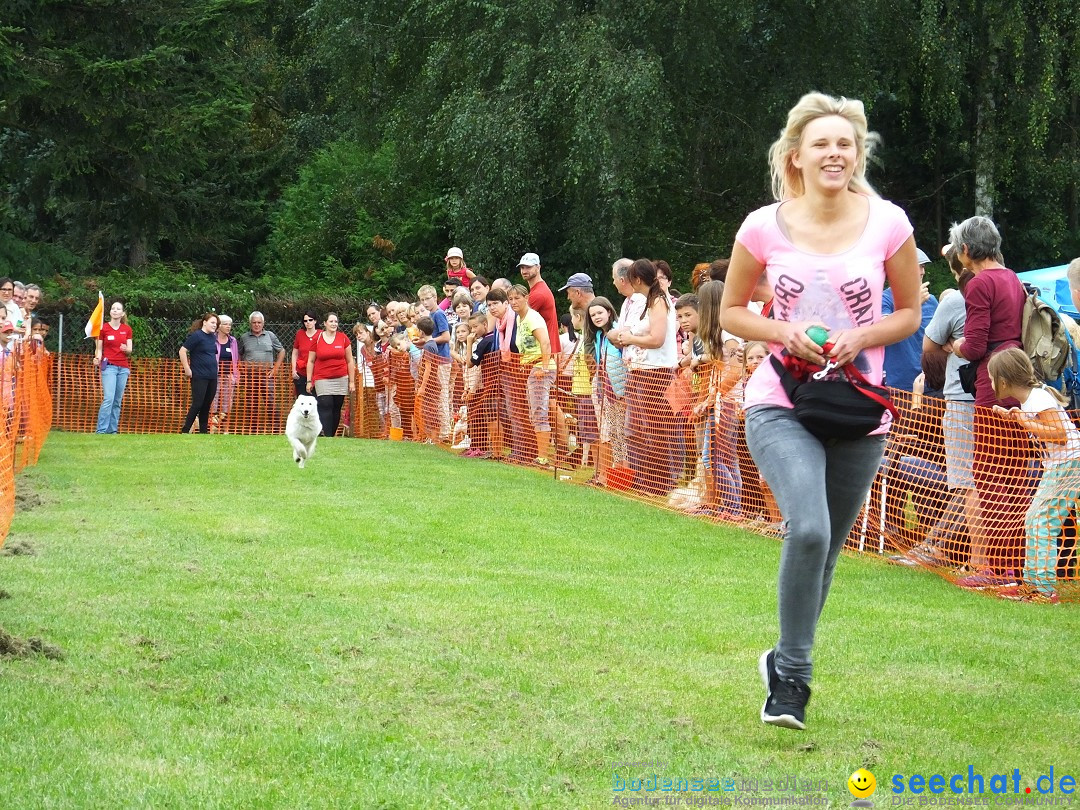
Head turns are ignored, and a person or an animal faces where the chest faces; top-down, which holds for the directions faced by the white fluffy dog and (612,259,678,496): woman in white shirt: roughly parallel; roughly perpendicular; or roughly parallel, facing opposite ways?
roughly perpendicular

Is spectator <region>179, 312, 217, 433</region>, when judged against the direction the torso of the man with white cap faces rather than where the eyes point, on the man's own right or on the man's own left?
on the man's own right

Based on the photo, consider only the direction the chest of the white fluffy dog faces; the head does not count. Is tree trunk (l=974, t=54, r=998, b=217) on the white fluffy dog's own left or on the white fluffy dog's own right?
on the white fluffy dog's own left

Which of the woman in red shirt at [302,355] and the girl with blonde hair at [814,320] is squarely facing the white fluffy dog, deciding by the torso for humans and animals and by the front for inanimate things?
the woman in red shirt

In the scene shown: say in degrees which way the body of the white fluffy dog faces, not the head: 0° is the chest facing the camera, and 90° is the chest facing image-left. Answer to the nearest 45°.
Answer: approximately 0°

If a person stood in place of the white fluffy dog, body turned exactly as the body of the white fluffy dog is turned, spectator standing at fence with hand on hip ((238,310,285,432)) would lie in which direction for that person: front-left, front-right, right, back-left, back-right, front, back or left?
back
